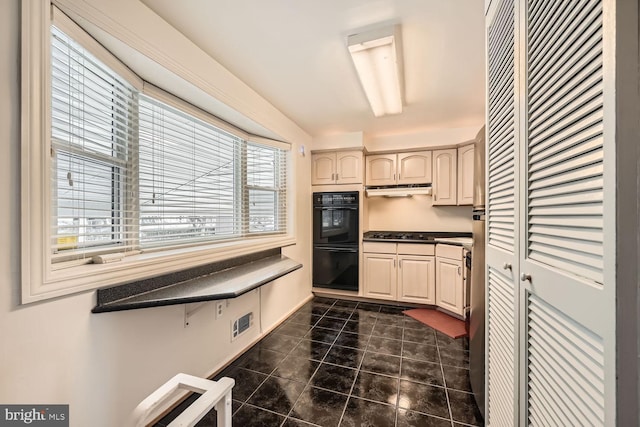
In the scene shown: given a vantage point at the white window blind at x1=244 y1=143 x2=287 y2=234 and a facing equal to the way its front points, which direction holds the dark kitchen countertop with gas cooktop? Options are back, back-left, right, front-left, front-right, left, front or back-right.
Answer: front-left

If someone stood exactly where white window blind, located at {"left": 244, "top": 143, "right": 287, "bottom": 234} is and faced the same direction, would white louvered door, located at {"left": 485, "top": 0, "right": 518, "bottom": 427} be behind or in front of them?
in front

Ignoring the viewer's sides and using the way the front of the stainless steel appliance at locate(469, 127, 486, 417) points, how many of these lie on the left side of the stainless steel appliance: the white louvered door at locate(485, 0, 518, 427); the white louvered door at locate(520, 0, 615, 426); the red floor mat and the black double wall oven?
2

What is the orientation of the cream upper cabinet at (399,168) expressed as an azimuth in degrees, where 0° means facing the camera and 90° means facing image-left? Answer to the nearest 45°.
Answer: approximately 0°

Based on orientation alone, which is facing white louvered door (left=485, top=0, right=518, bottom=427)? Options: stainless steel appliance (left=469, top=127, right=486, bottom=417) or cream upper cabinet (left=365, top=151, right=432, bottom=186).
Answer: the cream upper cabinet

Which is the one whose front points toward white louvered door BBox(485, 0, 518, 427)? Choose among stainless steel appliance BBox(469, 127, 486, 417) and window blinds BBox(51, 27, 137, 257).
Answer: the window blinds

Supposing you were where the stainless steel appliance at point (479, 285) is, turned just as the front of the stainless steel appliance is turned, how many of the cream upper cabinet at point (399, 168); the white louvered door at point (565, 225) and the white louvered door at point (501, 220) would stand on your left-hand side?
2

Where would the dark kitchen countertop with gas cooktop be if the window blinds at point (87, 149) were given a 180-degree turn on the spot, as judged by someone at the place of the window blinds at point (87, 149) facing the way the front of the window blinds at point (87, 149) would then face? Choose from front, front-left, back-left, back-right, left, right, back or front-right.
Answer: back-right

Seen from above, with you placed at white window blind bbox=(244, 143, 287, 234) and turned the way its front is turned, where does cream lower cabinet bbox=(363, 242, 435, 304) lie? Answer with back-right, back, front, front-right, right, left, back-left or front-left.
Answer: front-left

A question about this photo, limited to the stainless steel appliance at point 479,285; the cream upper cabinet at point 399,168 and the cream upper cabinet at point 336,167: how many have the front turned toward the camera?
2

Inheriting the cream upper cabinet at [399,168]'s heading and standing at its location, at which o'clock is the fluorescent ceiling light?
The fluorescent ceiling light is roughly at 12 o'clock from the cream upper cabinet.

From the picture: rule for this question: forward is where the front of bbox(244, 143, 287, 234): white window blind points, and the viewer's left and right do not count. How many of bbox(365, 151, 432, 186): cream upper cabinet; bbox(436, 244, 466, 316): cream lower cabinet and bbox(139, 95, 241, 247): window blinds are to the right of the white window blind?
1

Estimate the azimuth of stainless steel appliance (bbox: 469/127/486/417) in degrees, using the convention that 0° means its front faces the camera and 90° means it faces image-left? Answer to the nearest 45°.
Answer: approximately 90°

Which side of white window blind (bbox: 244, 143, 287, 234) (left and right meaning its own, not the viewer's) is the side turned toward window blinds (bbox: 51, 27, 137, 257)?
right
